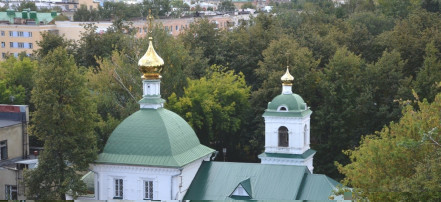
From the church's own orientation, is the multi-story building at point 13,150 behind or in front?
behind

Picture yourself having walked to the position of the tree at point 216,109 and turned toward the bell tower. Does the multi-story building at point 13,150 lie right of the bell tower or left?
right

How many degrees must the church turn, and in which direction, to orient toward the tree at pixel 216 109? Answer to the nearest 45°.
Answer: approximately 90° to its left
